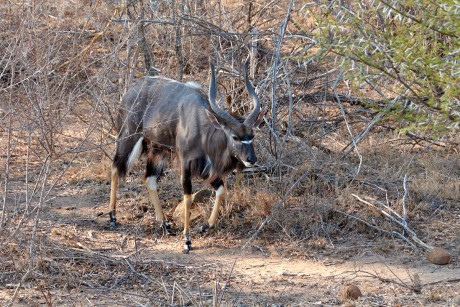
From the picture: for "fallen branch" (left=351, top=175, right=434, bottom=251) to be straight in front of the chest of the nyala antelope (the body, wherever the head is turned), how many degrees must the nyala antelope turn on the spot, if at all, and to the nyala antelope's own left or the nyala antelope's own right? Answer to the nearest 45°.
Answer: approximately 45° to the nyala antelope's own left

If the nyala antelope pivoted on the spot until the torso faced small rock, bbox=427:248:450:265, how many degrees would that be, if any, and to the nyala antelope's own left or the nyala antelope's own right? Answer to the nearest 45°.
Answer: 0° — it already faces it

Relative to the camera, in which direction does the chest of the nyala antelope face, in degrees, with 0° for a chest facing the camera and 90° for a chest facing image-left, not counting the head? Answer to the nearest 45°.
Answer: approximately 315°

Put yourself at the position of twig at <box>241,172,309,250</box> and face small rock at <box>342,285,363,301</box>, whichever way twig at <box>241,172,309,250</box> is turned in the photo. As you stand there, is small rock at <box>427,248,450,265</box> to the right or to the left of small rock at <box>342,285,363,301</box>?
left
